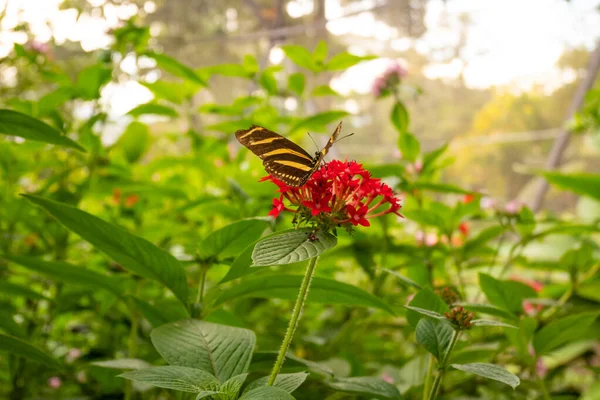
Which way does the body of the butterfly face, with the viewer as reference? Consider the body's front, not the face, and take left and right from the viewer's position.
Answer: facing away from the viewer and to the right of the viewer

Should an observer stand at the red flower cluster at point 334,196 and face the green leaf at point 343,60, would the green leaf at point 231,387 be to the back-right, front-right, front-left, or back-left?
back-left
